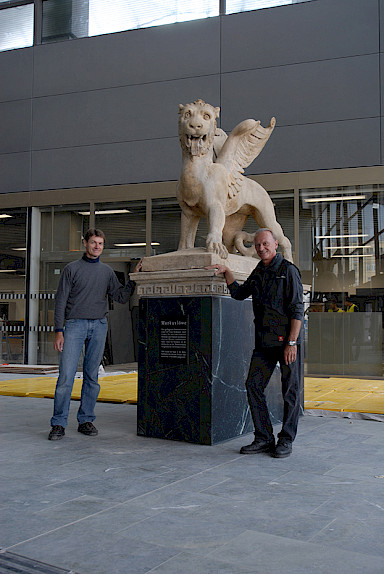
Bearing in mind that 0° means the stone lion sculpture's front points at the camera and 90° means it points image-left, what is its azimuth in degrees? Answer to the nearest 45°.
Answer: approximately 45°

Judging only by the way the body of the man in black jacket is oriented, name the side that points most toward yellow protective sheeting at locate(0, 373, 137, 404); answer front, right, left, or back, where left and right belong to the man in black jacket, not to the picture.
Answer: right

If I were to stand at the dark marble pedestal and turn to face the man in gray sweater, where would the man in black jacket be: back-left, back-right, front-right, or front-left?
back-left

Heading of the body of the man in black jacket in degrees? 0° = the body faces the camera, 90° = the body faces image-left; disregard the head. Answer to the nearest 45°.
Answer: approximately 45°

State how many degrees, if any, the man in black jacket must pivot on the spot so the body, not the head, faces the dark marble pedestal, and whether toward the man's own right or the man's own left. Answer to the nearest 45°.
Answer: approximately 90° to the man's own right

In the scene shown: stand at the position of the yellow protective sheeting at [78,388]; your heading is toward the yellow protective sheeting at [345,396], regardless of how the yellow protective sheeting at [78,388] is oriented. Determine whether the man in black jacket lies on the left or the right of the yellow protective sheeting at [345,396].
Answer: right
